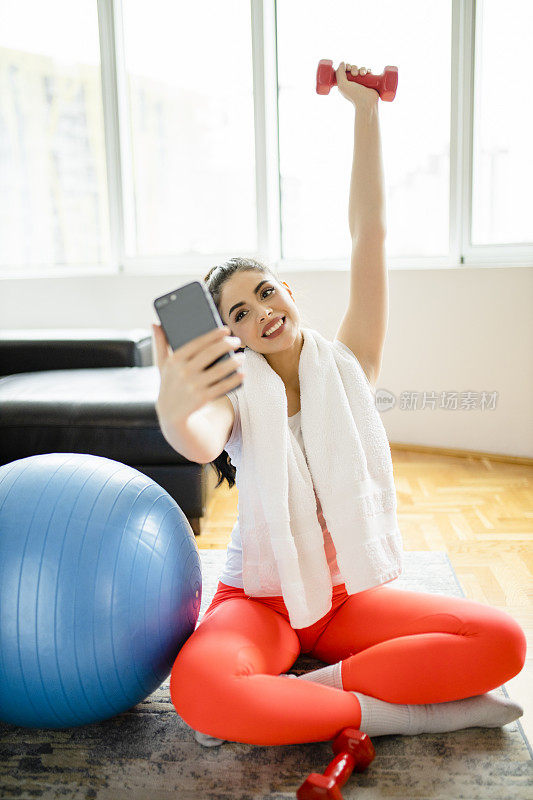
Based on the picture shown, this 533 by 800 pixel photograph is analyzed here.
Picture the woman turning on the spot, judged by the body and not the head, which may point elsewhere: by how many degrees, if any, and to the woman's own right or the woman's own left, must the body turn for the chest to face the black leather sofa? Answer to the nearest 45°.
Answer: approximately 135° to the woman's own right

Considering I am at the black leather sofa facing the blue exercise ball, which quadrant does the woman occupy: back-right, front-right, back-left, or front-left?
front-left

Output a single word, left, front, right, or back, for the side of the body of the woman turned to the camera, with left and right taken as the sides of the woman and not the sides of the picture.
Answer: front
